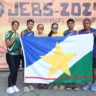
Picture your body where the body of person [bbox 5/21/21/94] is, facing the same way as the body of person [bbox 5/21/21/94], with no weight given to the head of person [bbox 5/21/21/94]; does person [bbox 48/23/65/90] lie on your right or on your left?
on your left

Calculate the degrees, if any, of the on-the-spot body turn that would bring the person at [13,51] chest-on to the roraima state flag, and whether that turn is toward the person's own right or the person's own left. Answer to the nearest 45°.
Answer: approximately 45° to the person's own left

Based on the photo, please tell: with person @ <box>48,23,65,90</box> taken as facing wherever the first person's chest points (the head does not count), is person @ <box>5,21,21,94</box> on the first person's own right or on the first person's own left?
on the first person's own right

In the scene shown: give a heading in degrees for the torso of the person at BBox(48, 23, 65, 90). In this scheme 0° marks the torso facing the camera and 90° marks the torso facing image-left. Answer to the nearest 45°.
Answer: approximately 0°

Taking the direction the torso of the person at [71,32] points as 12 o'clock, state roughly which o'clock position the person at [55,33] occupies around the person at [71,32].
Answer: the person at [55,33] is roughly at 3 o'clock from the person at [71,32].

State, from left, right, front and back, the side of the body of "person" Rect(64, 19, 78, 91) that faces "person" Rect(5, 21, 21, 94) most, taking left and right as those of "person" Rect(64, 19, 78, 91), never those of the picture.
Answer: right

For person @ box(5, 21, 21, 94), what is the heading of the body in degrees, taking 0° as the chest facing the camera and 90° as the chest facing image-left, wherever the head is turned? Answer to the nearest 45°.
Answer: approximately 315°

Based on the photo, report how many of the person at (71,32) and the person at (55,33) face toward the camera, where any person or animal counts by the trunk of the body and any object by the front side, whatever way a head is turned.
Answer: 2
